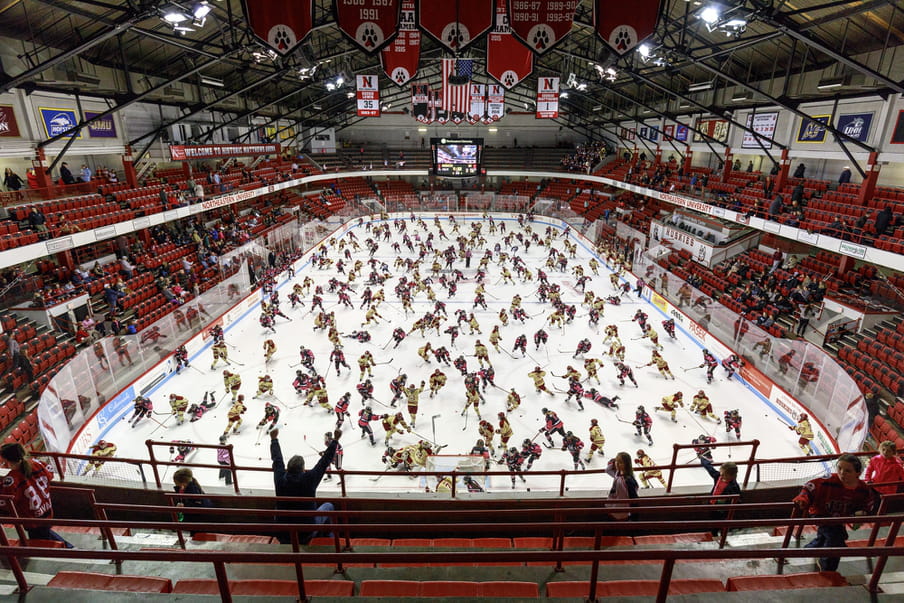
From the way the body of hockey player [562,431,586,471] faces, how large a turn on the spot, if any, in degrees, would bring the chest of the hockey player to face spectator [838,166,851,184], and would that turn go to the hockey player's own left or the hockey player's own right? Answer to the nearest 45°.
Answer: approximately 180°

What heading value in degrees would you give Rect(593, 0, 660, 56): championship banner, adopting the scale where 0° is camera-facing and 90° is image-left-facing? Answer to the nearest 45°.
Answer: approximately 0°

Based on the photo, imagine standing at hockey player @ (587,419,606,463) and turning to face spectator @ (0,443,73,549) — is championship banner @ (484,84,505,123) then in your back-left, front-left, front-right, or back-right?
back-right

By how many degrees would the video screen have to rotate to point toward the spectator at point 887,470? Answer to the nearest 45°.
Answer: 0° — it already faces them

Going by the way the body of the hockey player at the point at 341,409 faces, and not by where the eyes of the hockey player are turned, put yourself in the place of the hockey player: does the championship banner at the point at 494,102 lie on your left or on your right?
on your left

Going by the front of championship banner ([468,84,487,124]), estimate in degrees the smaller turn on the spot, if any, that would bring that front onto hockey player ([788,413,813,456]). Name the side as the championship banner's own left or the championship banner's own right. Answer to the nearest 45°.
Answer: approximately 45° to the championship banner's own left

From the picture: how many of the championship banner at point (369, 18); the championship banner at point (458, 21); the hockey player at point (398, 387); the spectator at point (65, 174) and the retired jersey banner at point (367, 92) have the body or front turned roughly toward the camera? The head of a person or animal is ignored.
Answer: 3

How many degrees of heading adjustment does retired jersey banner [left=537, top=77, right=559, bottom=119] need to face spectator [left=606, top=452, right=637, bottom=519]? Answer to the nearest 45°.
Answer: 0° — it already faces them

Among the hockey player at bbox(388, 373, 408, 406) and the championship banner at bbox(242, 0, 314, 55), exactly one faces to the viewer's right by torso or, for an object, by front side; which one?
the hockey player
